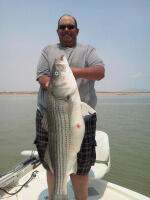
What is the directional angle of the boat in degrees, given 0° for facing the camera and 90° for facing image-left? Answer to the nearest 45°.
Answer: approximately 180°

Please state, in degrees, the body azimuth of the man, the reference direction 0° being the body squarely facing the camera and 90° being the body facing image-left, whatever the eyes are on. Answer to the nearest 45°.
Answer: approximately 0°

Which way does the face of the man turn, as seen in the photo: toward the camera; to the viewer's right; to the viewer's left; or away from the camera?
toward the camera
